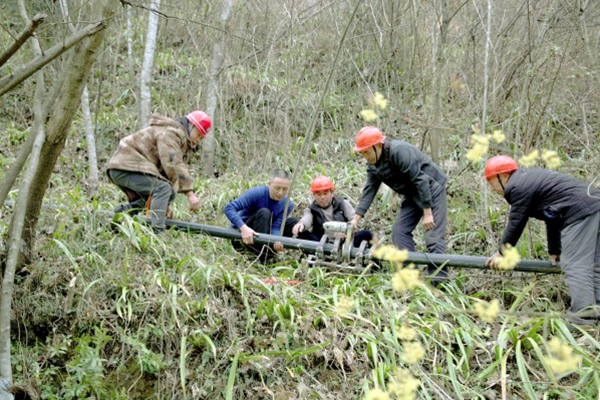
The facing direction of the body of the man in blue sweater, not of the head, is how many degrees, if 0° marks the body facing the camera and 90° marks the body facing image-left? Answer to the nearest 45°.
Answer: approximately 315°

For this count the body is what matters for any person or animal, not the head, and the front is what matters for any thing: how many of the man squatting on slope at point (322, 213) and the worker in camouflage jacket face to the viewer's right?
1

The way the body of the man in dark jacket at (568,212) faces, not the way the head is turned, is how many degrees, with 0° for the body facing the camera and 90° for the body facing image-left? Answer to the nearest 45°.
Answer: approximately 90°

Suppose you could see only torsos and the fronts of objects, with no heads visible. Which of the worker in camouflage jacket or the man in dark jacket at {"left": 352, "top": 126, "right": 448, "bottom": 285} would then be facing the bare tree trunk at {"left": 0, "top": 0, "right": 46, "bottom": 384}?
the man in dark jacket

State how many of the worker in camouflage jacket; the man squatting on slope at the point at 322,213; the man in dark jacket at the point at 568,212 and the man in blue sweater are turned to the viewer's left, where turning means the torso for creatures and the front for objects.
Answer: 1

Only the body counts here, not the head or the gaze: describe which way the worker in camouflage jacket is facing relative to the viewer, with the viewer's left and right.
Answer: facing to the right of the viewer

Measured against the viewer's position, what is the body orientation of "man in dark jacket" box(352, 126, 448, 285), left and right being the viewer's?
facing the viewer and to the left of the viewer

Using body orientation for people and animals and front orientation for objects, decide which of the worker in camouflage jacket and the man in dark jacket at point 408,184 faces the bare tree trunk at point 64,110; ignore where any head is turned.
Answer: the man in dark jacket

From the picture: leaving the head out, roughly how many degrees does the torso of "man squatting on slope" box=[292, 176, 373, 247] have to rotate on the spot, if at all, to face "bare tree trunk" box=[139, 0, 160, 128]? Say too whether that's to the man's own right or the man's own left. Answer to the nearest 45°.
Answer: approximately 135° to the man's own right

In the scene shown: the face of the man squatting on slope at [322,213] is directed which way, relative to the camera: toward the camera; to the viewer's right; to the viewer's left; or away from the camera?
toward the camera

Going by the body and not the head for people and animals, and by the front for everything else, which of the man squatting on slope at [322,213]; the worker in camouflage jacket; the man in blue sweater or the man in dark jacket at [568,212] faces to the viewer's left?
the man in dark jacket

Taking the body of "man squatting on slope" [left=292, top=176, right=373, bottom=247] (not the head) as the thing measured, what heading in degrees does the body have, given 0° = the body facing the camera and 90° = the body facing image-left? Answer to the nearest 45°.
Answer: approximately 0°

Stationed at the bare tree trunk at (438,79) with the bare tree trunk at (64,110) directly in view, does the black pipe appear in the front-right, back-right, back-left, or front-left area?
front-left
